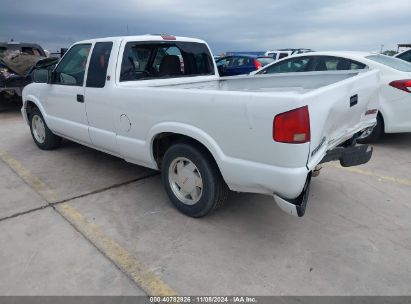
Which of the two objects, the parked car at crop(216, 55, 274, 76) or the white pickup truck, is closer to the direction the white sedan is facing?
the parked car

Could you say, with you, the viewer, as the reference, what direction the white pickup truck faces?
facing away from the viewer and to the left of the viewer

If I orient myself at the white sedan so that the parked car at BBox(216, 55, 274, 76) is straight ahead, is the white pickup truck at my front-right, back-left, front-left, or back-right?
back-left

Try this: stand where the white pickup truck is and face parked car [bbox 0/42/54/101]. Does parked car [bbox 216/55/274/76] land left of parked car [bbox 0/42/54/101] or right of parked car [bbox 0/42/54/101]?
right

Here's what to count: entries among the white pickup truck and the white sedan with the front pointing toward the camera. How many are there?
0

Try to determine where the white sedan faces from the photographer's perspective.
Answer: facing away from the viewer and to the left of the viewer

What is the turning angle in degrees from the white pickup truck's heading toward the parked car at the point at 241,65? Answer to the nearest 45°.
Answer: approximately 45° to its right

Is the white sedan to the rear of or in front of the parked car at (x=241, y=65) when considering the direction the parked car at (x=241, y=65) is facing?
to the rear

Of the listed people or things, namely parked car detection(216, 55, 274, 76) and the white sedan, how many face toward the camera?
0

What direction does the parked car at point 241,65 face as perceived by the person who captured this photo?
facing away from the viewer and to the left of the viewer

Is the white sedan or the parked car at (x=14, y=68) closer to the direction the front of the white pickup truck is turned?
the parked car
